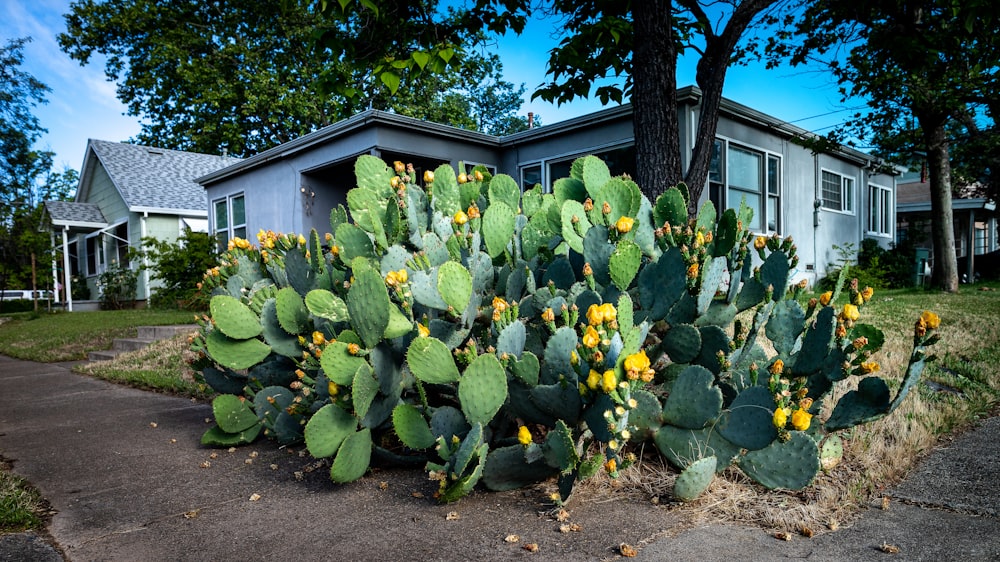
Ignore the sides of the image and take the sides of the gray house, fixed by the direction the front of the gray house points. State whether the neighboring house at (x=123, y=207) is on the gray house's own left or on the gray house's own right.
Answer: on the gray house's own right

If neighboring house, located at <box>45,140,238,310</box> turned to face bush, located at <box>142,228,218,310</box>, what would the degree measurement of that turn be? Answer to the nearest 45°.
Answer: approximately 45° to its left

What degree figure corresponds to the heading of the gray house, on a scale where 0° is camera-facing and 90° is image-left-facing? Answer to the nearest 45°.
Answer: approximately 45°

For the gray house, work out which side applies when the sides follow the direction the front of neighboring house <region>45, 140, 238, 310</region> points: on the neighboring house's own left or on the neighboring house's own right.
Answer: on the neighboring house's own left

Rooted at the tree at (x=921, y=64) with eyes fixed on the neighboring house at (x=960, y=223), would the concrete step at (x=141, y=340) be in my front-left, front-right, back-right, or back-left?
back-left

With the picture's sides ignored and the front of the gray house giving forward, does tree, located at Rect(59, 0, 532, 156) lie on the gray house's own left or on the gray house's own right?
on the gray house's own right
